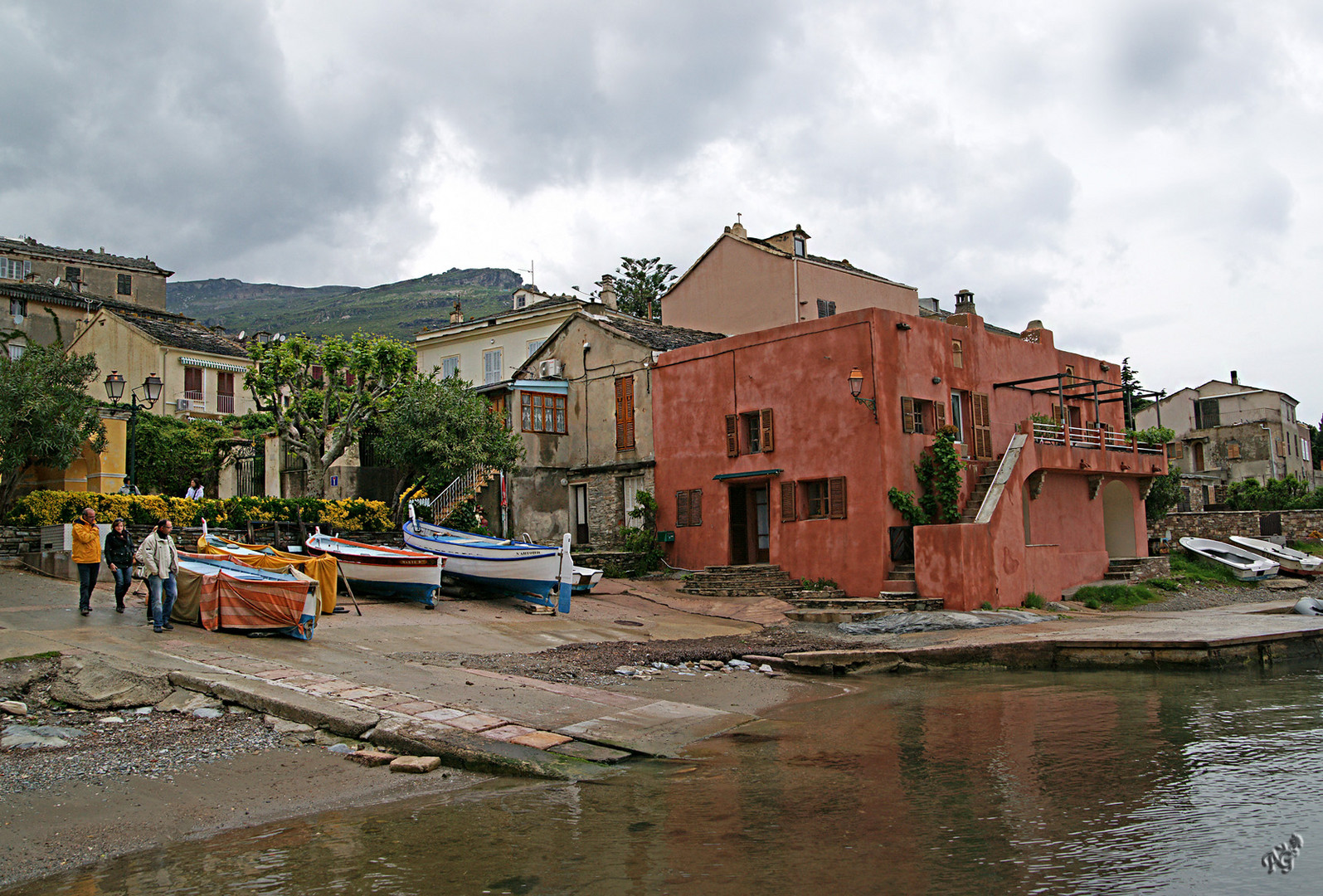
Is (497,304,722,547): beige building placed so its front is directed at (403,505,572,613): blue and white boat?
yes

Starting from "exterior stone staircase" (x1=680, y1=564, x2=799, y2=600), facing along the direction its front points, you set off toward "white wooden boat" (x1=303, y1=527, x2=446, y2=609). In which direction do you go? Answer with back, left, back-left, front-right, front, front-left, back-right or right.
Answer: front-right

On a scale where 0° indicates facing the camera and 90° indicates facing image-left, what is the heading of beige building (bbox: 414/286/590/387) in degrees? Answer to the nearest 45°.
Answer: approximately 45°

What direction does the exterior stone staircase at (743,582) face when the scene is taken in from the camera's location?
facing the viewer

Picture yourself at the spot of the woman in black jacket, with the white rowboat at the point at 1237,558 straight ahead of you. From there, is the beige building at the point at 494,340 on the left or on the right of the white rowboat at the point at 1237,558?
left

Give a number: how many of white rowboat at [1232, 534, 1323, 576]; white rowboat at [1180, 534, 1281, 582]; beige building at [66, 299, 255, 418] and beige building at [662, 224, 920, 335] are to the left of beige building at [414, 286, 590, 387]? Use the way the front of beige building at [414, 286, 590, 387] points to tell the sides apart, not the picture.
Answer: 3

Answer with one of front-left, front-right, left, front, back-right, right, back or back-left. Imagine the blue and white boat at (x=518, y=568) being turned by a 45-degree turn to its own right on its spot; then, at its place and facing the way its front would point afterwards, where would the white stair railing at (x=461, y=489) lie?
front

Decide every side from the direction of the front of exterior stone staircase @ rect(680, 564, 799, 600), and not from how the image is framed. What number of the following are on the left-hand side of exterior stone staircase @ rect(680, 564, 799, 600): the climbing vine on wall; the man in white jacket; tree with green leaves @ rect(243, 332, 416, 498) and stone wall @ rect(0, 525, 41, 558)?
1

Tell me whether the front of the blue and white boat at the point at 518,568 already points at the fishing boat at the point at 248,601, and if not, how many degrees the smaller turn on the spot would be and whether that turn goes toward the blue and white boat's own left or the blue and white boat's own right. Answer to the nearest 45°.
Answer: approximately 90° to the blue and white boat's own left

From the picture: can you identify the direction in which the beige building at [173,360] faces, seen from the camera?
facing the viewer and to the right of the viewer

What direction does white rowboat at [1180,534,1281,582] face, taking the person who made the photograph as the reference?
facing away from the viewer and to the left of the viewer

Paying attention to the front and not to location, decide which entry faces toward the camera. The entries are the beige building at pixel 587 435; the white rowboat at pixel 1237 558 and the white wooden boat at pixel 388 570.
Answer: the beige building

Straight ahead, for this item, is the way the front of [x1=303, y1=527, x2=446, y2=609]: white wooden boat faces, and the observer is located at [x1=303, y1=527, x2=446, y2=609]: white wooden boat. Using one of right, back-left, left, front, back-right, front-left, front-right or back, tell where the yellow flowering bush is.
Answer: front

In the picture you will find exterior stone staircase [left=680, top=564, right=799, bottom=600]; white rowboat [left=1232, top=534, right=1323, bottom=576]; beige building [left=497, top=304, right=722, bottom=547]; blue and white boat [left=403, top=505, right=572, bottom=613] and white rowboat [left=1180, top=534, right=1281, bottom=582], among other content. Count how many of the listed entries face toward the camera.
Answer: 2

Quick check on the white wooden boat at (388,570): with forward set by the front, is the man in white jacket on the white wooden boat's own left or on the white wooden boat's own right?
on the white wooden boat's own left

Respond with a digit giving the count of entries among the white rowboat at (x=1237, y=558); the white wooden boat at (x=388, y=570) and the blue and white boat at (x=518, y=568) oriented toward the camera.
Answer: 0
